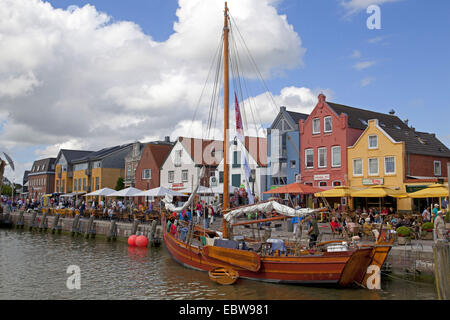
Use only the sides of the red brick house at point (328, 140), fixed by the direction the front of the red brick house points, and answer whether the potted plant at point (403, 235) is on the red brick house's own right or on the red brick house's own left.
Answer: on the red brick house's own left

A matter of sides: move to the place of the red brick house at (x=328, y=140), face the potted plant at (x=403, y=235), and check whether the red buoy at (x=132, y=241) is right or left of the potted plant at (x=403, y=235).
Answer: right

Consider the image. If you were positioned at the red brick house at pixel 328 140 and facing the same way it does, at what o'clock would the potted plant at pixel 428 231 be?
The potted plant is roughly at 10 o'clock from the red brick house.

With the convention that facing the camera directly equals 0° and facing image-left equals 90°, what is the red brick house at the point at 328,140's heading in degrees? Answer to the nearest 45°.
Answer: approximately 45°

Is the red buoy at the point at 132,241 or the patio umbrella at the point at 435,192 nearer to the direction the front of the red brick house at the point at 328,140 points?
the red buoy
